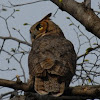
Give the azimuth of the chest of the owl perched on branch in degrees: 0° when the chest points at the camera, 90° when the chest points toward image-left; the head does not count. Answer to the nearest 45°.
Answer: approximately 180°
